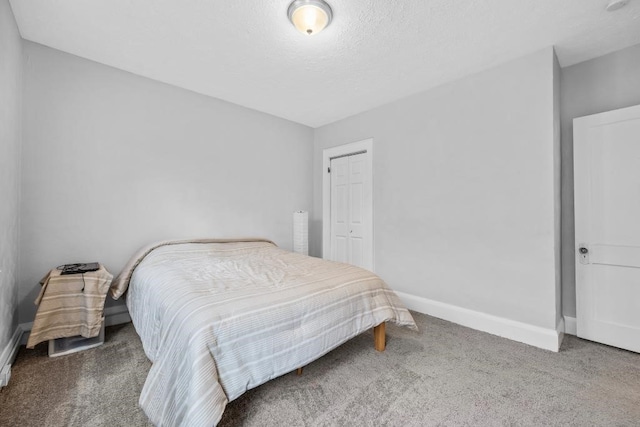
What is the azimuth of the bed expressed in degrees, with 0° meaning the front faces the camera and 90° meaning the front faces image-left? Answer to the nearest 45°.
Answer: approximately 315°

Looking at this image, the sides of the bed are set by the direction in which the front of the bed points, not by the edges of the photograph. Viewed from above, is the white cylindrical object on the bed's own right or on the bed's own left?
on the bed's own left
